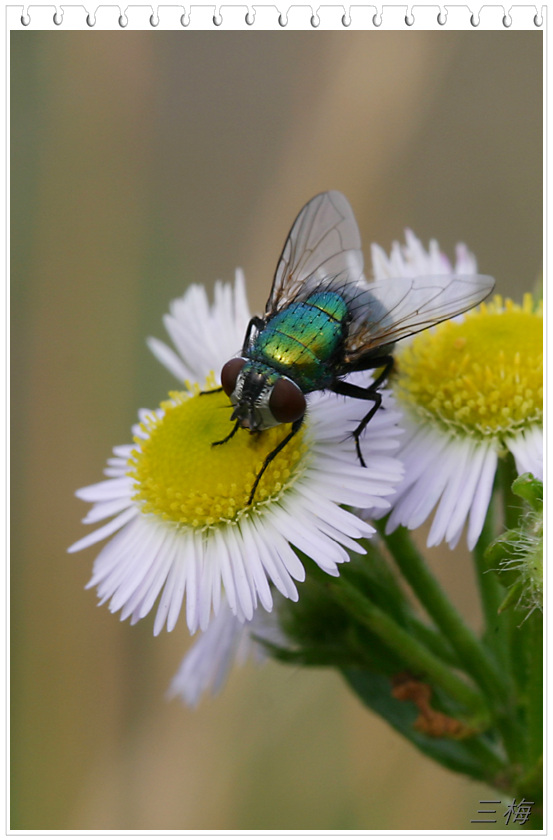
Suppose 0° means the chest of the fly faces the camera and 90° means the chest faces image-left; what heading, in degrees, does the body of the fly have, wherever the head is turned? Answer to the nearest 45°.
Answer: approximately 45°
